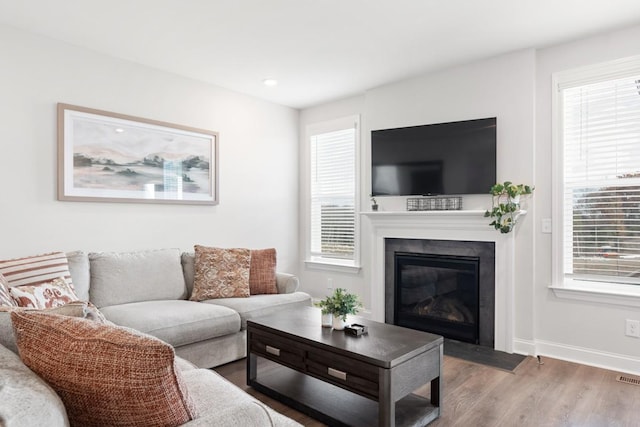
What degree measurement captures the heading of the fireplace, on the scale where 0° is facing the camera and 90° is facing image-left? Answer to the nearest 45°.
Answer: approximately 45°

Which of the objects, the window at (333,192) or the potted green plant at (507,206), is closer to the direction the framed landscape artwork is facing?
the potted green plant

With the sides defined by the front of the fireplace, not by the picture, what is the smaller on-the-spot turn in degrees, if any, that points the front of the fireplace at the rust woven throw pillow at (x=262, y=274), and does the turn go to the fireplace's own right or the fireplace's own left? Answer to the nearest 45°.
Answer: approximately 45° to the fireplace's own right

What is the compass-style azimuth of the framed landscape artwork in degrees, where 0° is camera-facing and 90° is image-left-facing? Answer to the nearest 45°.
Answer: approximately 315°
